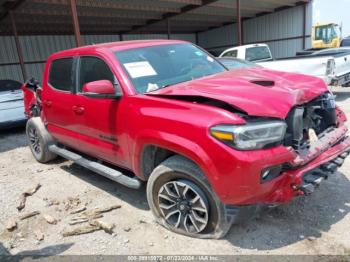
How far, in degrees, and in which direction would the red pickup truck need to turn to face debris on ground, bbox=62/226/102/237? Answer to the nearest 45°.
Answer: approximately 135° to its right

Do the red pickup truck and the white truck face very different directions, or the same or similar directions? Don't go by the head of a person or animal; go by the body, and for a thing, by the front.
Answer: very different directions

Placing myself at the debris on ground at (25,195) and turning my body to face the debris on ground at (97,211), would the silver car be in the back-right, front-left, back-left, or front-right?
back-left

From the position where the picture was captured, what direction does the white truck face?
facing away from the viewer and to the left of the viewer

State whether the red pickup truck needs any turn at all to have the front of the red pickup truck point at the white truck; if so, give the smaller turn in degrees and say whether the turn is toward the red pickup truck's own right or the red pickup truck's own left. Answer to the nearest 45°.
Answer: approximately 90° to the red pickup truck's own left

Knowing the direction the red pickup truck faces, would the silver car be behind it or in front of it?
behind
